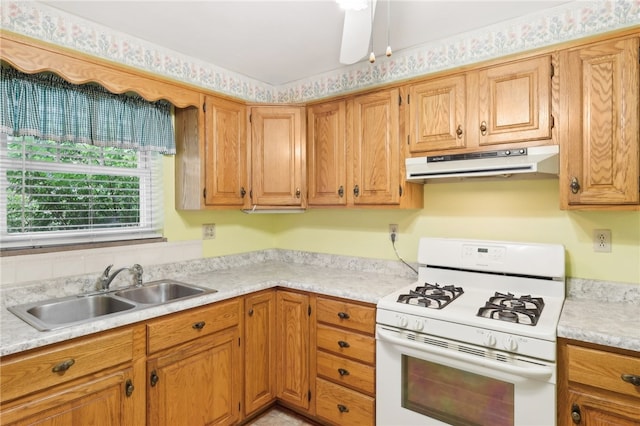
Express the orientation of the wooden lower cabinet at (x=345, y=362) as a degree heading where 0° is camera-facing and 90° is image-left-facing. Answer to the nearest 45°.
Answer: approximately 45°

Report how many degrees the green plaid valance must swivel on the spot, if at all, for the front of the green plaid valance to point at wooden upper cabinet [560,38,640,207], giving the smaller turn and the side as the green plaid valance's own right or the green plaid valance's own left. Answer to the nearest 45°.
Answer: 0° — it already faces it

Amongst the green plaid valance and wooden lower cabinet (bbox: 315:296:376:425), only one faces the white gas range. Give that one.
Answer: the green plaid valance

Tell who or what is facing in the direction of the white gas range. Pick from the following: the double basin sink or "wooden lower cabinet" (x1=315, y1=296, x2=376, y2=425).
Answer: the double basin sink

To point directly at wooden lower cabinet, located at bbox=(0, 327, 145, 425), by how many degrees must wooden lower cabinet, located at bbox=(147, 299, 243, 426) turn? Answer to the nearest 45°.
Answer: approximately 90° to its right

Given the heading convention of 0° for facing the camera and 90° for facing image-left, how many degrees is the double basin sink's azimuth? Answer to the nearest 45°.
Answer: approximately 315°
